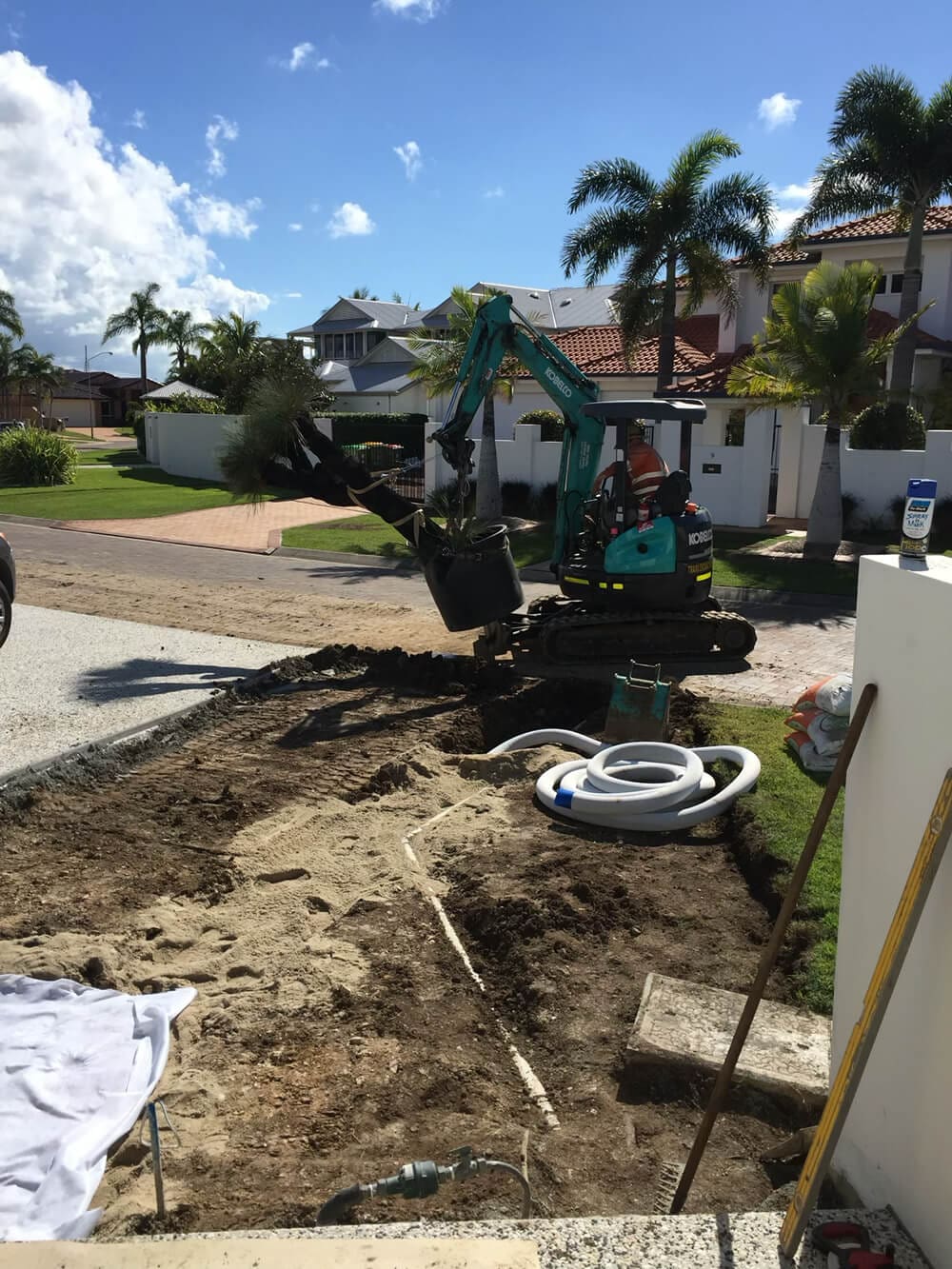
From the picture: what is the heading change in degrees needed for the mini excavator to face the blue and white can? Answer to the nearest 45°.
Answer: approximately 90° to its left

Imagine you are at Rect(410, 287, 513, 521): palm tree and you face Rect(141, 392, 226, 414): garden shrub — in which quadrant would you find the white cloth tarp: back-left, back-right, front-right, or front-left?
back-left

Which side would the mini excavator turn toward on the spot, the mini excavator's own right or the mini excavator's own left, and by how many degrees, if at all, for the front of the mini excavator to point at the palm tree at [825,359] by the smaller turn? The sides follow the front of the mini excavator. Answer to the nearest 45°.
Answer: approximately 135° to the mini excavator's own right

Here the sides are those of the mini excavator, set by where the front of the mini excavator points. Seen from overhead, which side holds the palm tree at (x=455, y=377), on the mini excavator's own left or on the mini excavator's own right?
on the mini excavator's own right

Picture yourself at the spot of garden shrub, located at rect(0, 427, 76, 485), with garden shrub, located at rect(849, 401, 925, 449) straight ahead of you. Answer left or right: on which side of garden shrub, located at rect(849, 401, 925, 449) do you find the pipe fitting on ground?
right

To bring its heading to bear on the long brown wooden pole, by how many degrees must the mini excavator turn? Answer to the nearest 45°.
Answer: approximately 90° to its left

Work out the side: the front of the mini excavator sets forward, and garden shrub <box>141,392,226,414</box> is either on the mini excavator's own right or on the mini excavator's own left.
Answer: on the mini excavator's own right

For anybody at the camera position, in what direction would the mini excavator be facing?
facing to the left of the viewer

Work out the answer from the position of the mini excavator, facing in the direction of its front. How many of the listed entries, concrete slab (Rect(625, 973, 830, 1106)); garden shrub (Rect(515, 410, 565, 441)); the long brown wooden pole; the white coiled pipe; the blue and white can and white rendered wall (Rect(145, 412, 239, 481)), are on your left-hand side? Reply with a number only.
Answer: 4

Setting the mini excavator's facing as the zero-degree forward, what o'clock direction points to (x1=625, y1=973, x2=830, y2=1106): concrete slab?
The concrete slab is roughly at 9 o'clock from the mini excavator.

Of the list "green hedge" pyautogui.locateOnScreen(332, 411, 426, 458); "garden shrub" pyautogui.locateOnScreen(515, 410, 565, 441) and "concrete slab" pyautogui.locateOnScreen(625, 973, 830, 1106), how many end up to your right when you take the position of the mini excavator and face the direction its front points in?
2

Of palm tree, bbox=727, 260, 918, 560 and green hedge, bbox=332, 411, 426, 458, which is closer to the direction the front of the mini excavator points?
the green hedge

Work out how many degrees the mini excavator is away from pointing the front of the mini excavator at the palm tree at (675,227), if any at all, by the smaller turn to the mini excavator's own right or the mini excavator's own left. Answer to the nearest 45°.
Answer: approximately 90° to the mini excavator's own right

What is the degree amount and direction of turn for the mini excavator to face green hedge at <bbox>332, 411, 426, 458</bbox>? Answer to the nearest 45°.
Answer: approximately 90° to its right

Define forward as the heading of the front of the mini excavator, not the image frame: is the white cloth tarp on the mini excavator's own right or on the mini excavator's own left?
on the mini excavator's own left
